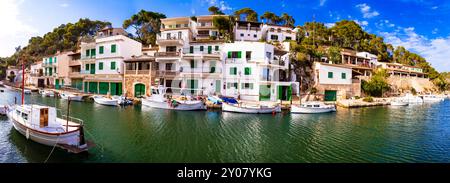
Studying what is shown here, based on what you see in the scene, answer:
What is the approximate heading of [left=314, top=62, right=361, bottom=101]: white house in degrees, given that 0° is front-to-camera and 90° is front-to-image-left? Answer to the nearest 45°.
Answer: approximately 0°

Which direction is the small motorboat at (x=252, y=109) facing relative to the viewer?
to the viewer's left

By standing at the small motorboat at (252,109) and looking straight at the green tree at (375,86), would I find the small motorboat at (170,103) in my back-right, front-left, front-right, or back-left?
back-left

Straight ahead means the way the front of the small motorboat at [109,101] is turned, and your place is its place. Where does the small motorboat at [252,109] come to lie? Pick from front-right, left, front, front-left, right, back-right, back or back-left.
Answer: back-left

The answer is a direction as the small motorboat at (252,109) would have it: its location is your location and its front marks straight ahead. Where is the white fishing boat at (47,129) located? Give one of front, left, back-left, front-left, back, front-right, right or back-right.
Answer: front-left

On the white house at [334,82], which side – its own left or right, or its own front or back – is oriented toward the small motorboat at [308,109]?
front

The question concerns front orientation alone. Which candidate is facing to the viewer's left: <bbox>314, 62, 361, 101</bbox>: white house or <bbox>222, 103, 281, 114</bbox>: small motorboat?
the small motorboat

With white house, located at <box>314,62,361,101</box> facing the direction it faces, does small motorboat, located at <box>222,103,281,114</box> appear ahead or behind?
ahead

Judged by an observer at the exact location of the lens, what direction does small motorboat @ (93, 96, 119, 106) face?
facing to the left of the viewer

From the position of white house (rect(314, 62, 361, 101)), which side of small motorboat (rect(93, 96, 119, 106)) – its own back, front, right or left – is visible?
back

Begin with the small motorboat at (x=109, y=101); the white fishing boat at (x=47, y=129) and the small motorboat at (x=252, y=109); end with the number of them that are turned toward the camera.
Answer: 0

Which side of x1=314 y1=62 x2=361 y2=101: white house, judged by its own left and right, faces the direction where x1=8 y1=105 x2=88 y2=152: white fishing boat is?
front

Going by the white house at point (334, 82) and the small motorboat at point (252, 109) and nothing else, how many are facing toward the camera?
1

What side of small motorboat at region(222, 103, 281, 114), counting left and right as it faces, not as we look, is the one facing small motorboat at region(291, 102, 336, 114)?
back

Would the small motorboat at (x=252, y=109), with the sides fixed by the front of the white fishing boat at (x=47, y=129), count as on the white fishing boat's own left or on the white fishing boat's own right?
on the white fishing boat's own right

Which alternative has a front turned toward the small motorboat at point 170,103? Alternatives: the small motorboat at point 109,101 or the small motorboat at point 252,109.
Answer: the small motorboat at point 252,109
